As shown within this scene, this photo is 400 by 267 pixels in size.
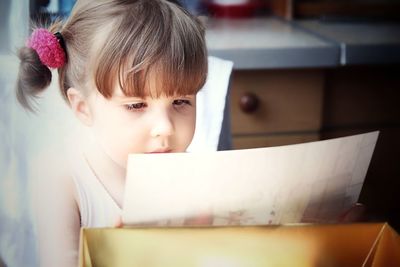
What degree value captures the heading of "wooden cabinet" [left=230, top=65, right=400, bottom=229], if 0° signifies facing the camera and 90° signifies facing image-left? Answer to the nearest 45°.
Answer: approximately 0°

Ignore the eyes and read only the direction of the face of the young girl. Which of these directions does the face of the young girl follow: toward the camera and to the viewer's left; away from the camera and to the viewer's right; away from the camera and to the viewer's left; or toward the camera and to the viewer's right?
toward the camera and to the viewer's right

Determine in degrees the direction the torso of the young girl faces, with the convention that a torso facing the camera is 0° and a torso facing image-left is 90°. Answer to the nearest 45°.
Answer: approximately 315°
